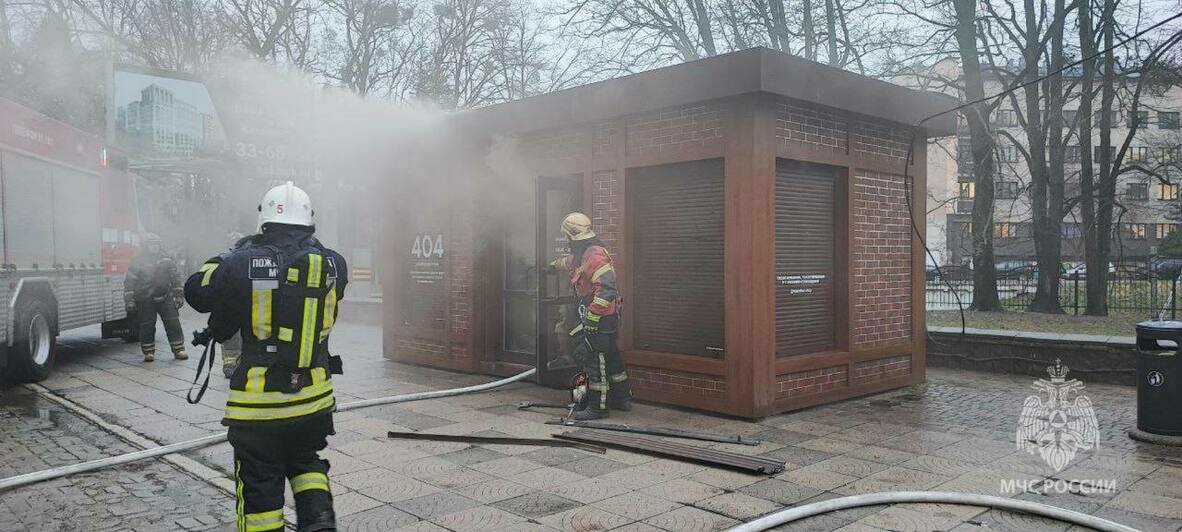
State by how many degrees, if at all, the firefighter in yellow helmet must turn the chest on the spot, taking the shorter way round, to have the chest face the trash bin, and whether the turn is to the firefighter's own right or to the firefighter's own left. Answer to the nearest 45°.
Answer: approximately 180°

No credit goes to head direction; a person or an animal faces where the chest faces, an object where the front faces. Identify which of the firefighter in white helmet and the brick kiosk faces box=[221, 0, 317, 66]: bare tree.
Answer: the firefighter in white helmet

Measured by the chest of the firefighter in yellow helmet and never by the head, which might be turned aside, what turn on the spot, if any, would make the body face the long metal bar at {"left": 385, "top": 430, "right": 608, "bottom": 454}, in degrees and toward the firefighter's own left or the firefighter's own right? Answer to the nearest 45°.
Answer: approximately 45° to the firefighter's own left

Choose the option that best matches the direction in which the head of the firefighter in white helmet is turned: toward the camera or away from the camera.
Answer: away from the camera

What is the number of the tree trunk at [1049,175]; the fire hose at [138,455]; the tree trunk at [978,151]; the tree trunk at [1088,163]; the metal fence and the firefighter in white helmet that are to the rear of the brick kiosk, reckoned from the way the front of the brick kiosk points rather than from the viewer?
4

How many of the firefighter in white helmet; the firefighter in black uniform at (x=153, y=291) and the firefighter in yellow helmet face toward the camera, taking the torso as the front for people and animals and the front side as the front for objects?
1

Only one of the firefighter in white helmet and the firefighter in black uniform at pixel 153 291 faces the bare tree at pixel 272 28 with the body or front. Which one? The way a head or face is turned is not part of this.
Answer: the firefighter in white helmet

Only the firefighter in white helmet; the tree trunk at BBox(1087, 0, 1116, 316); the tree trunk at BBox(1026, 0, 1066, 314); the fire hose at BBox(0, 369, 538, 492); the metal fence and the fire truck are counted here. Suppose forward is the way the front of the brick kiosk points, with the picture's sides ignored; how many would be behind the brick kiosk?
3

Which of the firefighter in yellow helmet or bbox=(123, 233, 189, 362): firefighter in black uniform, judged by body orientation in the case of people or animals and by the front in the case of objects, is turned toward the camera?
the firefighter in black uniform

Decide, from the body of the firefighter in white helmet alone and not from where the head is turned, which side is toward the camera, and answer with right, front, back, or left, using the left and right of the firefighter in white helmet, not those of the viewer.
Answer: back

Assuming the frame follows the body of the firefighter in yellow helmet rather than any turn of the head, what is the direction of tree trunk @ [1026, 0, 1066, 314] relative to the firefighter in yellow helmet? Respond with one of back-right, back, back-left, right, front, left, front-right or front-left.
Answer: back-right

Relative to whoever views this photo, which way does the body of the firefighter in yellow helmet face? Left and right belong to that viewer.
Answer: facing to the left of the viewer

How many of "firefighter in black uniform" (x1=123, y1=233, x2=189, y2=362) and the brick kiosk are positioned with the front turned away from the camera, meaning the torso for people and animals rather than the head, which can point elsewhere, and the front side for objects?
0

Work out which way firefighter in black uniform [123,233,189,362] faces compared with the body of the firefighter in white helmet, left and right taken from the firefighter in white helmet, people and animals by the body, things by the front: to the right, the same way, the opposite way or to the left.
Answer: the opposite way

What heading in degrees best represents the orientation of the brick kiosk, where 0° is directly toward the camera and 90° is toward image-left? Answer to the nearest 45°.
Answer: approximately 45°

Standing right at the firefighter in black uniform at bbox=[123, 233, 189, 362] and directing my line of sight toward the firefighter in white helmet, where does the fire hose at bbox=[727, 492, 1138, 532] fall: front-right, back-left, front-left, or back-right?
front-left

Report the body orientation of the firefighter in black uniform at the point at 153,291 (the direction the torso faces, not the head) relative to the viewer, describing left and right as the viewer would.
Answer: facing the viewer

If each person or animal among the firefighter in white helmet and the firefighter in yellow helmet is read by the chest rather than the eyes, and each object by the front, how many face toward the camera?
0
